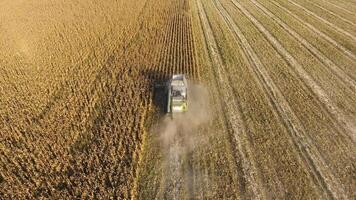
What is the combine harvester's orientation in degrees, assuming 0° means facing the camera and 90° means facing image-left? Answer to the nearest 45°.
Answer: approximately 180°
